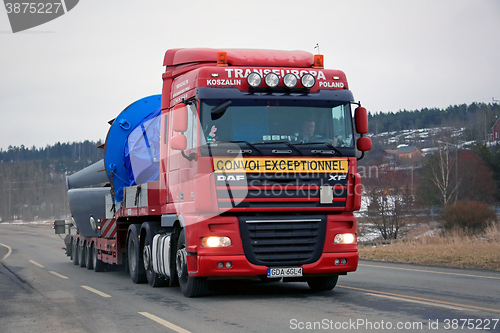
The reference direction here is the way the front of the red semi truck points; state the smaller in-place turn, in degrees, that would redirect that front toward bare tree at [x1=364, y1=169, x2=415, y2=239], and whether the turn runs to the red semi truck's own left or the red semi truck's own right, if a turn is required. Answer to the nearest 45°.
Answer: approximately 135° to the red semi truck's own left

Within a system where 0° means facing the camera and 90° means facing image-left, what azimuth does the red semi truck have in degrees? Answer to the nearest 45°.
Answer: approximately 315°
